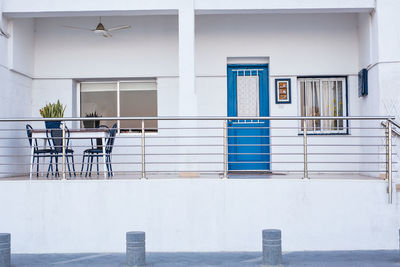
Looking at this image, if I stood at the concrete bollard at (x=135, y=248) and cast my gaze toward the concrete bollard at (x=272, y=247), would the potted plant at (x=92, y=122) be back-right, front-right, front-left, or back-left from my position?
back-left

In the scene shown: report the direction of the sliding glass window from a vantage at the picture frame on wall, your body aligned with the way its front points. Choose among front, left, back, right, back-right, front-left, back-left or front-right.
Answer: right

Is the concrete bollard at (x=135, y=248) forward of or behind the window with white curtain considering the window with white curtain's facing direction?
forward

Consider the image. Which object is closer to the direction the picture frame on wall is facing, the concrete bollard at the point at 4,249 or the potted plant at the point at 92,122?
the concrete bollard

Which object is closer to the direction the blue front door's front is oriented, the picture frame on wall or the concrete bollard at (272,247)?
the concrete bollard

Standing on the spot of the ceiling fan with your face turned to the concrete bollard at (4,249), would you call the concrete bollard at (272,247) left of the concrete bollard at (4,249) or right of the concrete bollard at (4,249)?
left

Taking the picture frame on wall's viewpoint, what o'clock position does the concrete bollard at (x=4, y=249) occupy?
The concrete bollard is roughly at 1 o'clock from the picture frame on wall.

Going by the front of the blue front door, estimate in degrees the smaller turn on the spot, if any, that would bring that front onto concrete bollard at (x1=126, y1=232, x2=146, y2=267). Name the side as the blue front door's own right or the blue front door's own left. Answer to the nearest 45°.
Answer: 0° — it already faces it

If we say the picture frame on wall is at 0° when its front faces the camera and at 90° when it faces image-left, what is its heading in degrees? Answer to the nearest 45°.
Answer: approximately 0°

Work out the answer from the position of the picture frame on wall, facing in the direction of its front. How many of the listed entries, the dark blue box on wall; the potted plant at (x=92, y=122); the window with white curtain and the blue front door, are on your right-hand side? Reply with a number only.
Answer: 2

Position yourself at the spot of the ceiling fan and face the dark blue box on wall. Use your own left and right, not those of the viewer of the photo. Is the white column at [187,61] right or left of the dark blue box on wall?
right

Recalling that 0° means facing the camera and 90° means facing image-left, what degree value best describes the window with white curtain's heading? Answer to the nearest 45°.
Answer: approximately 0°
